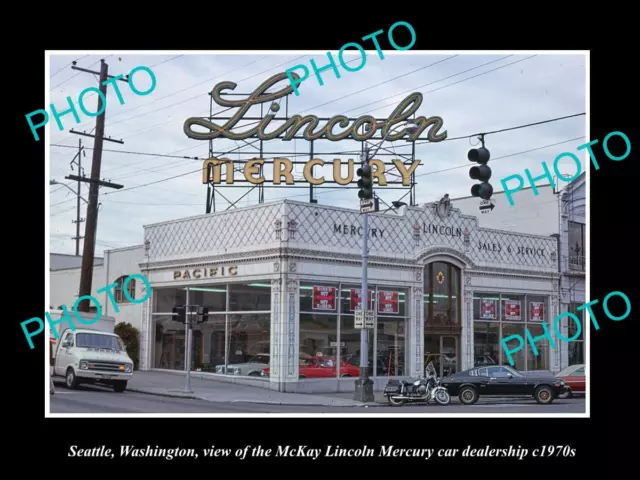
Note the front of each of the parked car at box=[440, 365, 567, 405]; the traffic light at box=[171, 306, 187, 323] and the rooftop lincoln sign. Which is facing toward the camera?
the rooftop lincoln sign

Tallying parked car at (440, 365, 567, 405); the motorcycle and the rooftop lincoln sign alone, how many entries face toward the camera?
1

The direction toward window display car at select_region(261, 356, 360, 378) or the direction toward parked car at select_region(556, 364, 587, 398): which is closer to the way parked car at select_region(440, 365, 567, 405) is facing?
the parked car

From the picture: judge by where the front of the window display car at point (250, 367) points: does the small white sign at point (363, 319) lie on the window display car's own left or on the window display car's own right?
on the window display car's own left

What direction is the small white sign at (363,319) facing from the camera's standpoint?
toward the camera

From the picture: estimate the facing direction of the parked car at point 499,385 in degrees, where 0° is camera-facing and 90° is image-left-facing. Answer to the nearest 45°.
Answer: approximately 270°

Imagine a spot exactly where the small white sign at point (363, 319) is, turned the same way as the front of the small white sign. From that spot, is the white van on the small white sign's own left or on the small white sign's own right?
on the small white sign's own right

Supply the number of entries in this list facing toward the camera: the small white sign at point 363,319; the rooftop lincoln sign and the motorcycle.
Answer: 2

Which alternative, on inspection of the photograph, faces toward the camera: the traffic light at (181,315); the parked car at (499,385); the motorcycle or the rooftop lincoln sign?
the rooftop lincoln sign

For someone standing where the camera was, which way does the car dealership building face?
facing the viewer and to the right of the viewer

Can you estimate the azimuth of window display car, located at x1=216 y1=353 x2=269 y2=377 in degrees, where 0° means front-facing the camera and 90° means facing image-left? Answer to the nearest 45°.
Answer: approximately 45°
